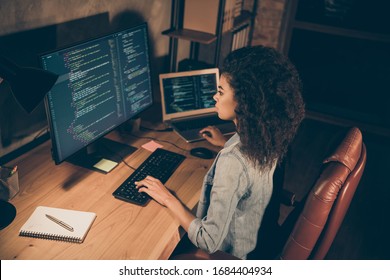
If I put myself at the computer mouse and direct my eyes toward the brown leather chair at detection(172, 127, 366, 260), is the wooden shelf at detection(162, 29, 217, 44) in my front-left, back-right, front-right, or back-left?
back-left

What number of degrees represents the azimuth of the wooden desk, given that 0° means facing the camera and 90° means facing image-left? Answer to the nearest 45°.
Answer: approximately 315°

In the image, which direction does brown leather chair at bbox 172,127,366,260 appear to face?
to the viewer's left

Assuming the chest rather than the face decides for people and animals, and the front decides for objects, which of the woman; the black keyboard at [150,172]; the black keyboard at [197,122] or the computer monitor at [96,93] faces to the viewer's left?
the woman

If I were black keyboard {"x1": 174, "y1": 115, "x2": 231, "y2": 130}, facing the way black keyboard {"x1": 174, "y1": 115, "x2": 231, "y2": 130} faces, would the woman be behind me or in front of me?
in front

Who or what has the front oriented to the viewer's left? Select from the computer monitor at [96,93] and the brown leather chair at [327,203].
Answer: the brown leather chair

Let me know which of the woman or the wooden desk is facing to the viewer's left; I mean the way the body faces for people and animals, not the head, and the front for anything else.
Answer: the woman

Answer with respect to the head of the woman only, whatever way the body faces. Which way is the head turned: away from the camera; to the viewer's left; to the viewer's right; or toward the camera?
to the viewer's left

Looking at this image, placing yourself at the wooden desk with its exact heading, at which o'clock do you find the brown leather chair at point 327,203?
The brown leather chair is roughly at 11 o'clock from the wooden desk.

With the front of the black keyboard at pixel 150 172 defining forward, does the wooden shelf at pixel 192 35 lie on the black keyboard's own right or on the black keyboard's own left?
on the black keyboard's own left
